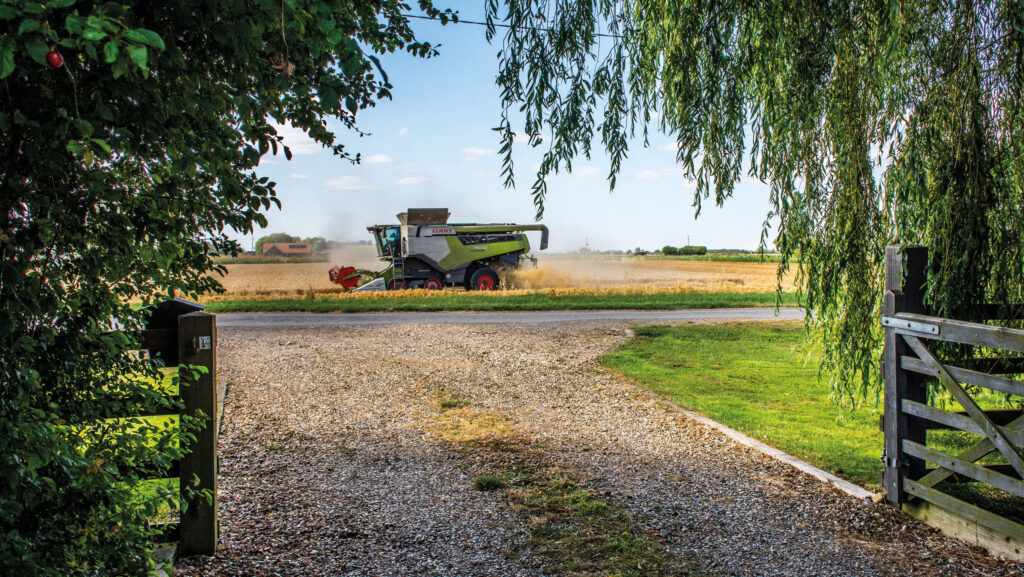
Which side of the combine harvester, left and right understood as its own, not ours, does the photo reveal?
left

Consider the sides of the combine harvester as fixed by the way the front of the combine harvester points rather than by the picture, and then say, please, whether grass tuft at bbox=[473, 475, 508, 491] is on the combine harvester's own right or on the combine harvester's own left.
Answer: on the combine harvester's own left

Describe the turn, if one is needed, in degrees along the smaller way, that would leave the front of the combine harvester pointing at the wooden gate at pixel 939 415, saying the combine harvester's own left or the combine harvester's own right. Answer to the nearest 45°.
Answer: approximately 90° to the combine harvester's own left

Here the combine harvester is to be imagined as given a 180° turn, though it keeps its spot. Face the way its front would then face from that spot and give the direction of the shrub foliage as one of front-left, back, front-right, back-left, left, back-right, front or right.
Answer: right

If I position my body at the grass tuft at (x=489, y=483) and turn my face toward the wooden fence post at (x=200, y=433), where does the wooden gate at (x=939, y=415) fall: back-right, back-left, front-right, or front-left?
back-left
